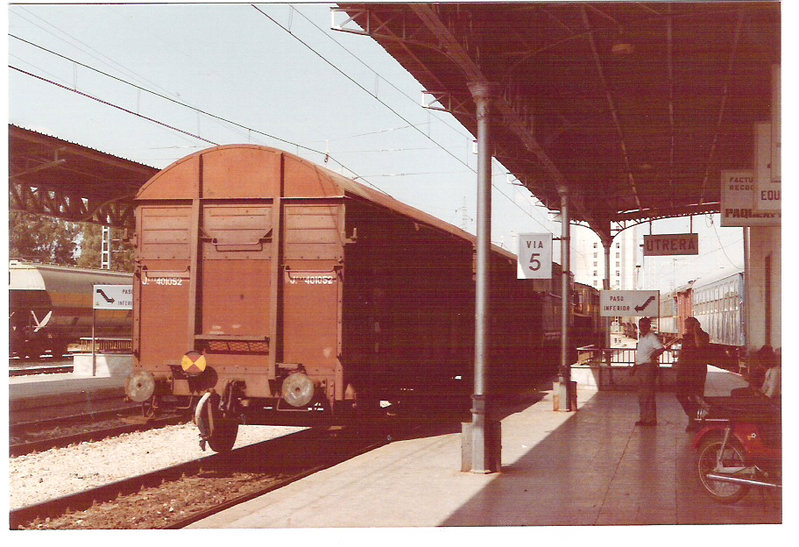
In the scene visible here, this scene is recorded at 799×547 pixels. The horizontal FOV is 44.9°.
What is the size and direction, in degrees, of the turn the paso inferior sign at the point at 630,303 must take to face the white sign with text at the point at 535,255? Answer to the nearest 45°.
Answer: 0° — it already faces it

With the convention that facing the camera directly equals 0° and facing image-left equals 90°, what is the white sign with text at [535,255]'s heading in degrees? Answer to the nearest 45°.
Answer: approximately 0°

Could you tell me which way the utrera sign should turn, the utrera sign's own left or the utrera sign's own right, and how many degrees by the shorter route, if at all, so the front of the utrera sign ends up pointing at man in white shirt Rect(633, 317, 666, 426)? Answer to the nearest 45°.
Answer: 0° — it already faces them

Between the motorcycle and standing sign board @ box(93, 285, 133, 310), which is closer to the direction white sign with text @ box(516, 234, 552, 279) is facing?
the motorcycle
